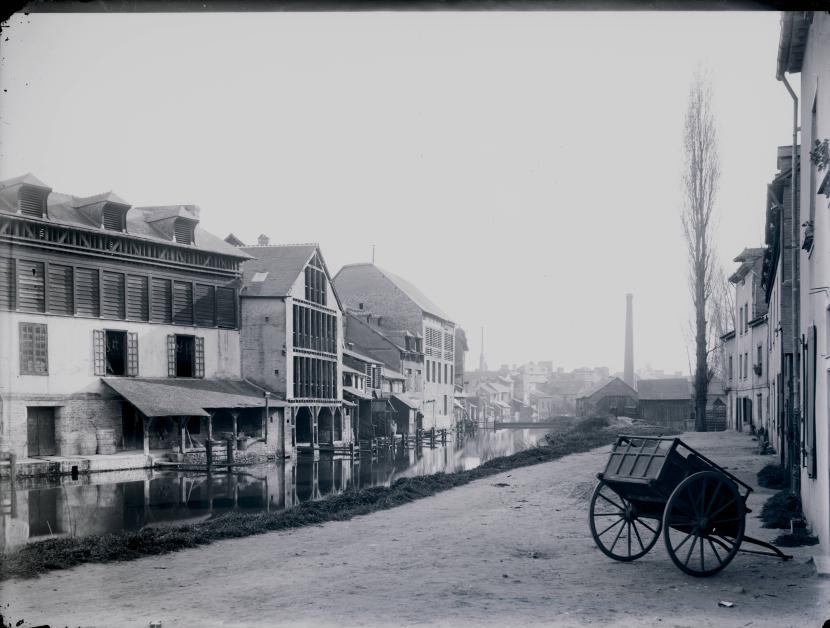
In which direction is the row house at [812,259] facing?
to the viewer's left

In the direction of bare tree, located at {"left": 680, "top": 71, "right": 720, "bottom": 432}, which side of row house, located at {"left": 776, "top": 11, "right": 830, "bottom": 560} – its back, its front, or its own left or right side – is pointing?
right

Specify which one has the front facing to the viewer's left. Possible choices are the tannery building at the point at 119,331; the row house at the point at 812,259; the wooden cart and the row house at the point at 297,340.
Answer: the row house at the point at 812,259

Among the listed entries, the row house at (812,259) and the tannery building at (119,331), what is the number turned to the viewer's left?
1

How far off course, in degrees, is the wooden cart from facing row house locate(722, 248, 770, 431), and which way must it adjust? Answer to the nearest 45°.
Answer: approximately 45° to its left

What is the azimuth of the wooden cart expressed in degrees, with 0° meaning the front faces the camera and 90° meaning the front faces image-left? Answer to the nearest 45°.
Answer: approximately 225°
